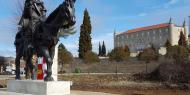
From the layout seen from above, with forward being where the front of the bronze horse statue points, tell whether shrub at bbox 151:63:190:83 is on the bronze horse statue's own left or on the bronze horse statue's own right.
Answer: on the bronze horse statue's own left

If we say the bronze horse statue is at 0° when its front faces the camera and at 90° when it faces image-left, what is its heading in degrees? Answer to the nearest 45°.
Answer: approximately 315°
